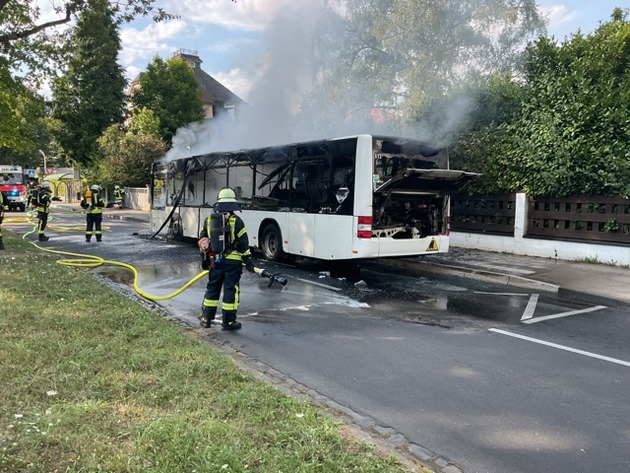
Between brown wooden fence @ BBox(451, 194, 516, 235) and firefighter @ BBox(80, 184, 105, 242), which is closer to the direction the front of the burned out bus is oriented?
the firefighter

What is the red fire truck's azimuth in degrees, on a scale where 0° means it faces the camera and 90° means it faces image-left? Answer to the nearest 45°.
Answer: approximately 0°

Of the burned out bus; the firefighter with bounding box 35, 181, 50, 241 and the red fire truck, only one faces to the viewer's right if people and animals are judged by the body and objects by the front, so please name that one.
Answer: the firefighter

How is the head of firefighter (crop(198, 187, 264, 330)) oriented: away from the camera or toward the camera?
away from the camera

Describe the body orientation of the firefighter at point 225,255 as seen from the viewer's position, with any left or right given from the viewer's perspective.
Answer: facing away from the viewer and to the right of the viewer

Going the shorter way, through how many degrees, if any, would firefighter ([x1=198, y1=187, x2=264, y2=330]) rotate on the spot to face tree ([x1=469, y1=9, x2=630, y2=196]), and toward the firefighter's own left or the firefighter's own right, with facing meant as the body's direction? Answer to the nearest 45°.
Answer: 0° — they already face it

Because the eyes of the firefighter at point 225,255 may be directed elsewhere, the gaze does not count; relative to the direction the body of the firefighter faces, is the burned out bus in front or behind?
in front

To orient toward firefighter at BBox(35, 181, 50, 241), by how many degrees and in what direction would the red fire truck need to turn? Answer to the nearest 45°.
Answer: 0° — it already faces them

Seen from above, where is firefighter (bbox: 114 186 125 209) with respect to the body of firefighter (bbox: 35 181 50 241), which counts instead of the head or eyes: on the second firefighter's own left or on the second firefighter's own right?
on the second firefighter's own left

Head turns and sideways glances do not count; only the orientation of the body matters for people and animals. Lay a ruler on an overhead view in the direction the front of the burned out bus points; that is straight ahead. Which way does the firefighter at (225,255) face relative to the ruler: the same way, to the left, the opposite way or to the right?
to the right

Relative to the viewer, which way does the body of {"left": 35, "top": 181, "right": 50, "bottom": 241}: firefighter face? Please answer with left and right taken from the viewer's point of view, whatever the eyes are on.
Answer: facing to the right of the viewer

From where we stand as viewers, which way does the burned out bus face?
facing away from the viewer and to the left of the viewer

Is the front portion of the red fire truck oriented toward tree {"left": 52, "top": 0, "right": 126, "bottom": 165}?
no

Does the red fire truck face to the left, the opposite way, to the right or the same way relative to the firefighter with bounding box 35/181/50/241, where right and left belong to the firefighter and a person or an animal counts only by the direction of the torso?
to the right
